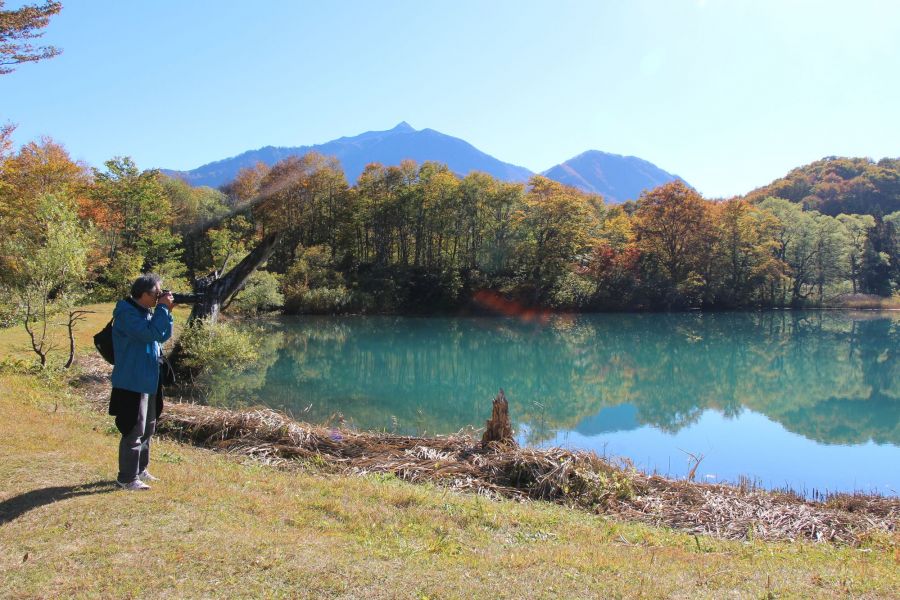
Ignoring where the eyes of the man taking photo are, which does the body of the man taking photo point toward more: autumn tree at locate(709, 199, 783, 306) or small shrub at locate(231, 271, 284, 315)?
the autumn tree

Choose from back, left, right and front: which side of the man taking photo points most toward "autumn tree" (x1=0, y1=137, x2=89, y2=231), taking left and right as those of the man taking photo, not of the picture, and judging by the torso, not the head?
left

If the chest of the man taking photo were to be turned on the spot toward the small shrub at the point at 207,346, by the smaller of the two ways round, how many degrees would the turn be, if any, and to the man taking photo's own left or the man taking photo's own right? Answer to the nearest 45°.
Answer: approximately 90° to the man taking photo's own left

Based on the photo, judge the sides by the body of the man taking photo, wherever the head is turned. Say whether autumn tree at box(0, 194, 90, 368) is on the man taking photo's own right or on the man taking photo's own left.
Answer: on the man taking photo's own left

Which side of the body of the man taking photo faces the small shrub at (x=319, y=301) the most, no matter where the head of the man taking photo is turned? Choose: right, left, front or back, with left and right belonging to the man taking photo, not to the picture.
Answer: left

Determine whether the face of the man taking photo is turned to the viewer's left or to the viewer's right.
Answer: to the viewer's right

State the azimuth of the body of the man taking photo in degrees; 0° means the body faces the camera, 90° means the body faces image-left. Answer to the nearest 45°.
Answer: approximately 270°

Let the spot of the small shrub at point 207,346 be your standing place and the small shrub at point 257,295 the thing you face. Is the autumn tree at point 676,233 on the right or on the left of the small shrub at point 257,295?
right

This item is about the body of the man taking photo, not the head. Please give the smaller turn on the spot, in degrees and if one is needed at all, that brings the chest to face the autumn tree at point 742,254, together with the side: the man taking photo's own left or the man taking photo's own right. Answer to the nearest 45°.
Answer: approximately 45° to the man taking photo's own left

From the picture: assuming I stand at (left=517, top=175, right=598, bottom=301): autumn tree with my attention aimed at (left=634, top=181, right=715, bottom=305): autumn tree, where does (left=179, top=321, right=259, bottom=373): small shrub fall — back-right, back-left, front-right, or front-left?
back-right

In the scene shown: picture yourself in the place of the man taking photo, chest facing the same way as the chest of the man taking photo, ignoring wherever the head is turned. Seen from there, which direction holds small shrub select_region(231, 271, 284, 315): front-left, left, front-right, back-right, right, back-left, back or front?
left

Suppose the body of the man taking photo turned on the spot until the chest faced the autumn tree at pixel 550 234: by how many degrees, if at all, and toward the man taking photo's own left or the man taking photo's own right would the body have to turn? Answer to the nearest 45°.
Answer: approximately 45° to the man taking photo's own left
